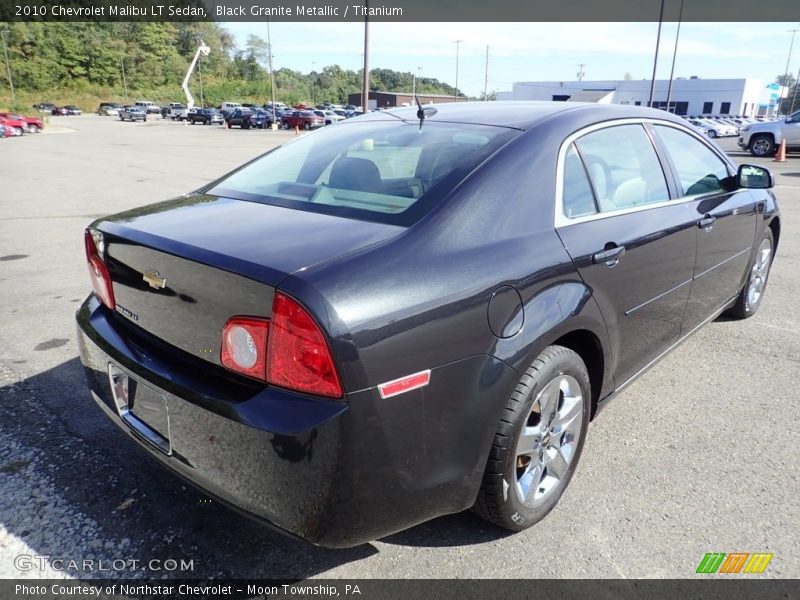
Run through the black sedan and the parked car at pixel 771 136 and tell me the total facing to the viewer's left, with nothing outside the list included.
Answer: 1

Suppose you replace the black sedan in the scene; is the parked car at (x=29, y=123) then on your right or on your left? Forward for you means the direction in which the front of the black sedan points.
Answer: on your left

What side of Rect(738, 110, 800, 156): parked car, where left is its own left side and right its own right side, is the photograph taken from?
left

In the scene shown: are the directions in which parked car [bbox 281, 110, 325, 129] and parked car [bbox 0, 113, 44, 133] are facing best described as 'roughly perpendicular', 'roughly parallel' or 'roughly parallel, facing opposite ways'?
roughly perpendicular

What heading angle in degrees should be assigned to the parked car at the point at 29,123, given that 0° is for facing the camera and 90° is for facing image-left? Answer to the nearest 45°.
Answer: approximately 270°

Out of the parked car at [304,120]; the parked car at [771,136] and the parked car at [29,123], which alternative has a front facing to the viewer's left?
the parked car at [771,136]

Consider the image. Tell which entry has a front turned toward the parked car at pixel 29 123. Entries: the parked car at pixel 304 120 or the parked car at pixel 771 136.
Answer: the parked car at pixel 771 136

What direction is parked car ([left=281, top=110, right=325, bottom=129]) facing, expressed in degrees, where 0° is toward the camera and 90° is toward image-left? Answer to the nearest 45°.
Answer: approximately 315°

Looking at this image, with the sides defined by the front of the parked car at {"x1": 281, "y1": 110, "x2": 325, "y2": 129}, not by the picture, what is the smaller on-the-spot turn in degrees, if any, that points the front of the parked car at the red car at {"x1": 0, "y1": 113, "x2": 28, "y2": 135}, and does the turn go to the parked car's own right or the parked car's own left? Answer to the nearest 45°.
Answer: approximately 90° to the parked car's own right
